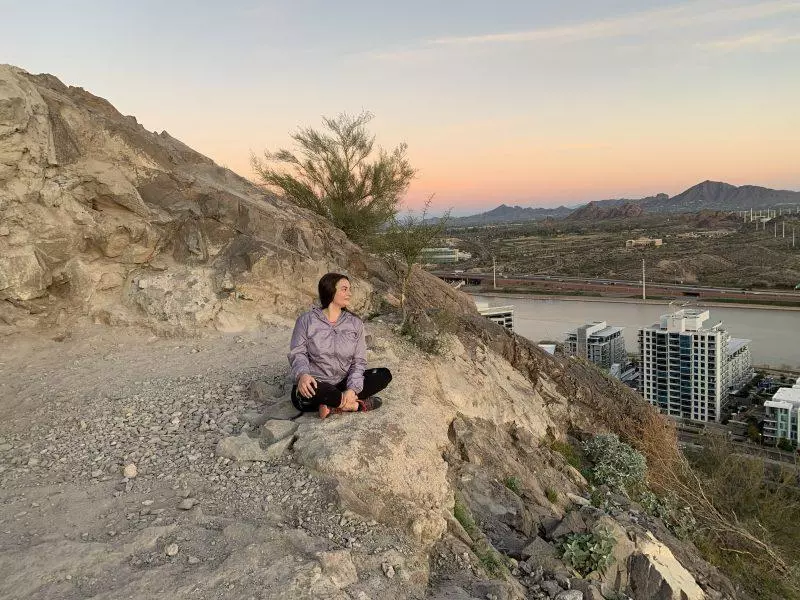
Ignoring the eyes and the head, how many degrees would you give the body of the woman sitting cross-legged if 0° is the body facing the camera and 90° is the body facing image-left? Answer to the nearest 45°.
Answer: approximately 315°

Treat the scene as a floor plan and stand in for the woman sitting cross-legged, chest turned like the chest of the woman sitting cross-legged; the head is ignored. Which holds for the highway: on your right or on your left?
on your left

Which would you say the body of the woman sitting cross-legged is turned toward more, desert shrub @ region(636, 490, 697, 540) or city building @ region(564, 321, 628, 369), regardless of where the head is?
the desert shrub

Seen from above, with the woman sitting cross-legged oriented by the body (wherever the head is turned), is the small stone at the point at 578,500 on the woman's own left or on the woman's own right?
on the woman's own left

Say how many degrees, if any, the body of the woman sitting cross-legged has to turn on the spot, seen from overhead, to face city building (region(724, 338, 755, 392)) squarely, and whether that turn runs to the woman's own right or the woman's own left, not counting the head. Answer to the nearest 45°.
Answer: approximately 90° to the woman's own left

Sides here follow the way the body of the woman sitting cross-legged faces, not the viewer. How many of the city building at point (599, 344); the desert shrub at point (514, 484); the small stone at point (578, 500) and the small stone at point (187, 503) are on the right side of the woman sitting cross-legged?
1

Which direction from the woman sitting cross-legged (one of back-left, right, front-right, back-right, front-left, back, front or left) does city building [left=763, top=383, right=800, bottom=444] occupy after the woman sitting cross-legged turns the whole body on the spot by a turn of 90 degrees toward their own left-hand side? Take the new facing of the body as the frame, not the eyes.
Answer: front

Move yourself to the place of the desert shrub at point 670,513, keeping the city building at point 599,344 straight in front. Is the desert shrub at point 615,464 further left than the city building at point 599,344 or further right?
left

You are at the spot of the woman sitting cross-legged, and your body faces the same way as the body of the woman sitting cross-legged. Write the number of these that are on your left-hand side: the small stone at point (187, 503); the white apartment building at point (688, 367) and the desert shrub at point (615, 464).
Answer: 2

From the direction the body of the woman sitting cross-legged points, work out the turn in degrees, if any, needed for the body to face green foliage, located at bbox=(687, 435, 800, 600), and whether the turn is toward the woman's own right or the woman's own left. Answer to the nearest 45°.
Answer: approximately 90° to the woman's own left

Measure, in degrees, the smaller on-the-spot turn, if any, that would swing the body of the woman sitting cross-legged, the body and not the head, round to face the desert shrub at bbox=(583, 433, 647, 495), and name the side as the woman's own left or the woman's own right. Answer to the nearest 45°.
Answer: approximately 90° to the woman's own left

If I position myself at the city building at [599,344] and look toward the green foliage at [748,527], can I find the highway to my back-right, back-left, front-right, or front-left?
back-left

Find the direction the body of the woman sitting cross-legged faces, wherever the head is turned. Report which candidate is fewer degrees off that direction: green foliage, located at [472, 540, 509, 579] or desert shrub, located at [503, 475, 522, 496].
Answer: the green foliage

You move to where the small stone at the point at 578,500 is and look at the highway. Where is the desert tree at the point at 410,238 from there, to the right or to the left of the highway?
left

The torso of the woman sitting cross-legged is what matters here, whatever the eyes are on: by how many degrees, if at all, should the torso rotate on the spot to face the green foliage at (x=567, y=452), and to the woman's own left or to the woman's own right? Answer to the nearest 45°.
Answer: approximately 90° to the woman's own left

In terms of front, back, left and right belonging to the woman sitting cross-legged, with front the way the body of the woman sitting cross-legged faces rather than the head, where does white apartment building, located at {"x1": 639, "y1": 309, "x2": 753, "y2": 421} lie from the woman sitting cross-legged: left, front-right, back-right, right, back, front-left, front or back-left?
left

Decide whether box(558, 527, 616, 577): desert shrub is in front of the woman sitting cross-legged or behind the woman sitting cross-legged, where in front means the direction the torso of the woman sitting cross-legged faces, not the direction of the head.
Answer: in front

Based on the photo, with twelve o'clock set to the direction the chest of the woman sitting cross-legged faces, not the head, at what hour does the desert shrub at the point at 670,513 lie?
The desert shrub is roughly at 10 o'clock from the woman sitting cross-legged.
